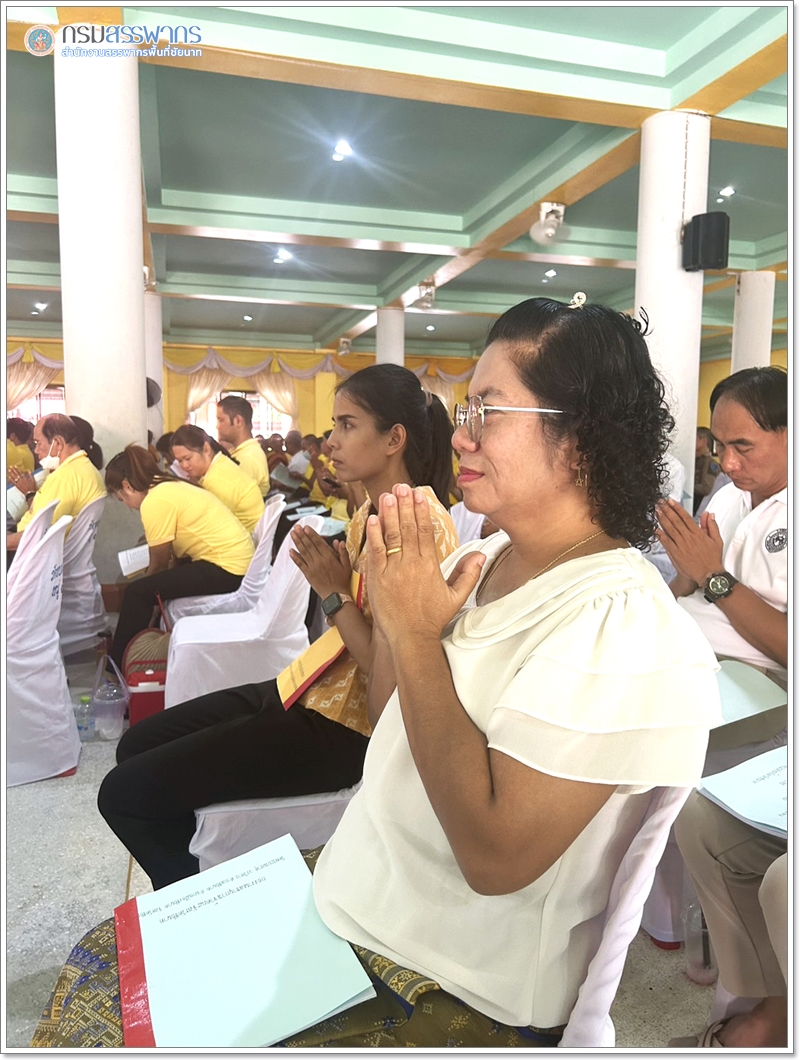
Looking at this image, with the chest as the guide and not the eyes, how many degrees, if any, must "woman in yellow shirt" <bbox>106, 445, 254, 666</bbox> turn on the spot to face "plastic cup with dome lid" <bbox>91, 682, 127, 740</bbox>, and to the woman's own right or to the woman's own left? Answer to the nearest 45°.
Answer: approximately 90° to the woman's own left

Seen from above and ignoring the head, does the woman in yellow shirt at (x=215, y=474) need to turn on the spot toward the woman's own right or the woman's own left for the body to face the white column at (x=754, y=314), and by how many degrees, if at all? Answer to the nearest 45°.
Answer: approximately 135° to the woman's own right

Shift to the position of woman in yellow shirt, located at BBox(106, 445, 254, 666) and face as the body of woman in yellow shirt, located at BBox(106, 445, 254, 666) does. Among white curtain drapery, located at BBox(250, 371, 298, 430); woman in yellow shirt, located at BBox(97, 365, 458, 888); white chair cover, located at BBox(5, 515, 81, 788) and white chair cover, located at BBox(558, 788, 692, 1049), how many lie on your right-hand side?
1

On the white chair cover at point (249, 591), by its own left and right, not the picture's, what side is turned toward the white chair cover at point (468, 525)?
back

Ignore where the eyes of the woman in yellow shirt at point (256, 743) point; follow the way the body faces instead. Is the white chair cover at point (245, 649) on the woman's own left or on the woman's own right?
on the woman's own right

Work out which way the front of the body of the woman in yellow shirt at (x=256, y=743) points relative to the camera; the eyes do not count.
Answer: to the viewer's left

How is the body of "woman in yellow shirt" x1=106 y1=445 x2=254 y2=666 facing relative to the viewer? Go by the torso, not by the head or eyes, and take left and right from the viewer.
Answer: facing to the left of the viewer

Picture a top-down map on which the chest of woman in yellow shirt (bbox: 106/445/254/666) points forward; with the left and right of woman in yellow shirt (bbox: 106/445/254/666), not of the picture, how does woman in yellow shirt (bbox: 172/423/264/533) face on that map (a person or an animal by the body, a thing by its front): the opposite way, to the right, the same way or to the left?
the same way

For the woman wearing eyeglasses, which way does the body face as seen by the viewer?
to the viewer's left

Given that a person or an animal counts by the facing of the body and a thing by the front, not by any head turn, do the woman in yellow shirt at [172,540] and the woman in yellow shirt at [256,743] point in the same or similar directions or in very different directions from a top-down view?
same or similar directions

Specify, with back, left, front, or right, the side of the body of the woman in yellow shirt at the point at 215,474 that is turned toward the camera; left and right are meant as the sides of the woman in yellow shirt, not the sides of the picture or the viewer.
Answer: left

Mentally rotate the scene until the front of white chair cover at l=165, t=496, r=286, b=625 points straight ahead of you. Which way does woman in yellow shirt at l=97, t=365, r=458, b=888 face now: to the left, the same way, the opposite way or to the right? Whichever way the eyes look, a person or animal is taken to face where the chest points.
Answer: the same way

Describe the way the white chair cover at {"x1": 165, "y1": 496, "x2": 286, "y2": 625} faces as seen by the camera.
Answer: facing to the left of the viewer

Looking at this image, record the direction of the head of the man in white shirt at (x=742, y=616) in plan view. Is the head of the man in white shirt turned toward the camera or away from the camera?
toward the camera

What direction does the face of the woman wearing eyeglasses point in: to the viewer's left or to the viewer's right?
to the viewer's left
